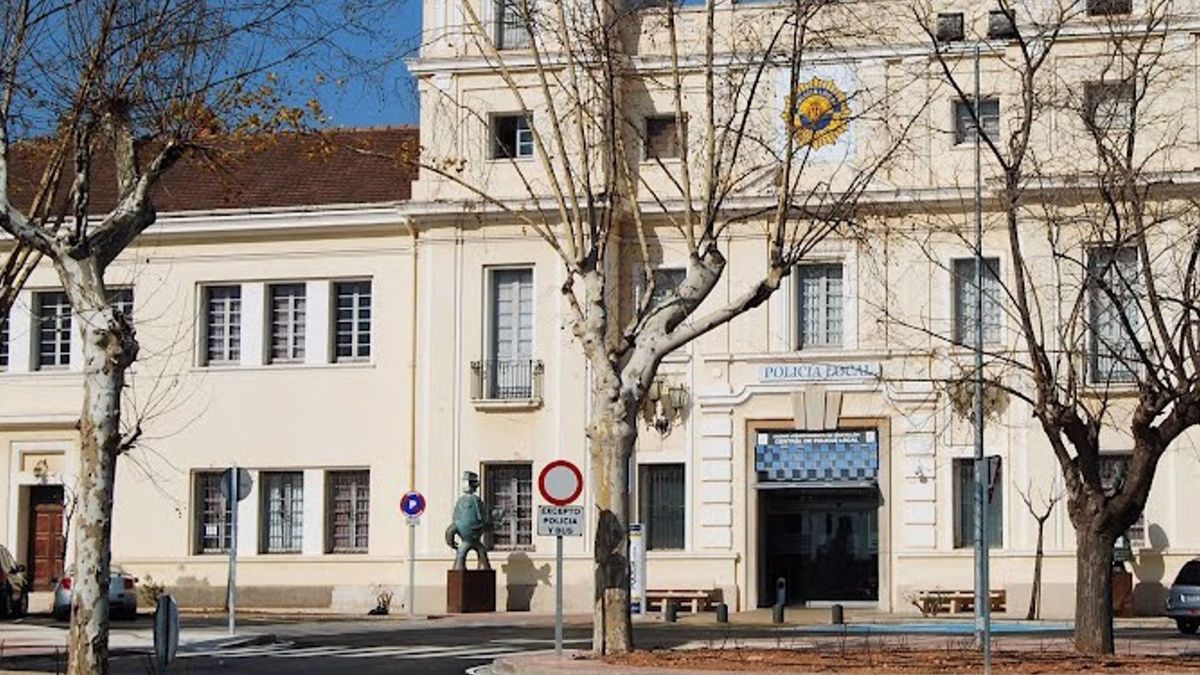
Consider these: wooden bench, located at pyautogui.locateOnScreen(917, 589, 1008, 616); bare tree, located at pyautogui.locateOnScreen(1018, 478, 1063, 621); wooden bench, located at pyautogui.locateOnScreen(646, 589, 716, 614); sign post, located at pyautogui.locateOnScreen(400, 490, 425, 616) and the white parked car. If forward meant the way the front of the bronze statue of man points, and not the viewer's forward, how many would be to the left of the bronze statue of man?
3

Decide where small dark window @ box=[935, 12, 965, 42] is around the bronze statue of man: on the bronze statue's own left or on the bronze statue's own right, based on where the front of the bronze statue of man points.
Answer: on the bronze statue's own left

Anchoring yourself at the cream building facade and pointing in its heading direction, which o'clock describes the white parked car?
The white parked car is roughly at 2 o'clock from the cream building facade.

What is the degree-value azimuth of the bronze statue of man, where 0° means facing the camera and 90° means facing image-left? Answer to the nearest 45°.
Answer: approximately 0°

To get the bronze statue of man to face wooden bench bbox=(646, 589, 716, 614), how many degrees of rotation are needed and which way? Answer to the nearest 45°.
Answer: approximately 90° to its left

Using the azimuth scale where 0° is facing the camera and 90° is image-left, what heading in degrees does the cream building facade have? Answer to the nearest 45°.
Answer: approximately 0°
